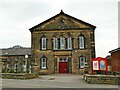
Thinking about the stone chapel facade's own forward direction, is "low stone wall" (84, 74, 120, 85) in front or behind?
in front

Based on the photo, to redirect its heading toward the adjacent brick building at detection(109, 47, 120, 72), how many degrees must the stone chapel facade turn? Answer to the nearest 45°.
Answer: approximately 45° to its left

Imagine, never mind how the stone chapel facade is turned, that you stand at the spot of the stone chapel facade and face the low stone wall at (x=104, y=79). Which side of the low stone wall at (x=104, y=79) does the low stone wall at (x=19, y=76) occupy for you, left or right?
right

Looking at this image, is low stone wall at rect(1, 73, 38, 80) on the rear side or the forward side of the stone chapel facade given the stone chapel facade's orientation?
on the forward side

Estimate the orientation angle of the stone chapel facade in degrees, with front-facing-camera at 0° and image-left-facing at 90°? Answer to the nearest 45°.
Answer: approximately 0°
